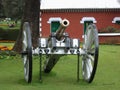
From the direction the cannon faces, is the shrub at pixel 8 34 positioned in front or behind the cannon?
behind

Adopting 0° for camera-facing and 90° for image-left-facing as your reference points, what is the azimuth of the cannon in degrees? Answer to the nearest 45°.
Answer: approximately 0°
